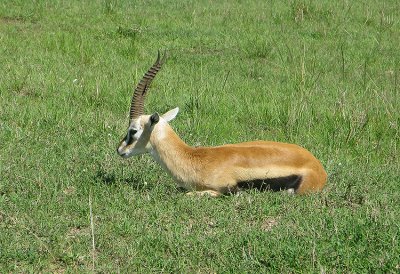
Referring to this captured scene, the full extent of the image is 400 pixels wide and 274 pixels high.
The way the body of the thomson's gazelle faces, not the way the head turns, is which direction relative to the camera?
to the viewer's left
